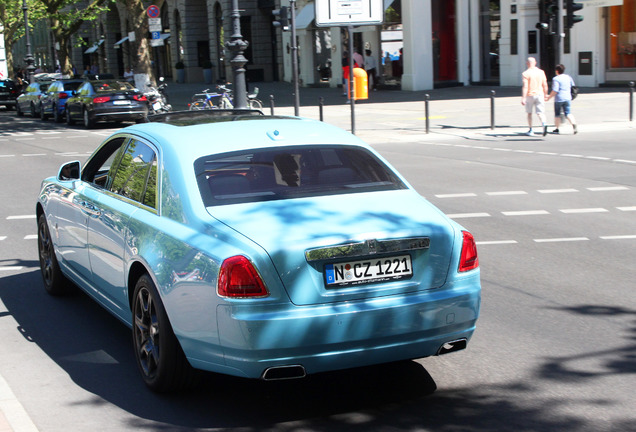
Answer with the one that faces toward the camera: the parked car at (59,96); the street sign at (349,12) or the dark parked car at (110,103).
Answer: the street sign

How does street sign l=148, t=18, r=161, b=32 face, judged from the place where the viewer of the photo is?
facing the viewer

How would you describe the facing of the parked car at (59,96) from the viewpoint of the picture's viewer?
facing away from the viewer and to the left of the viewer

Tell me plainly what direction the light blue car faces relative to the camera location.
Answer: facing away from the viewer and to the left of the viewer

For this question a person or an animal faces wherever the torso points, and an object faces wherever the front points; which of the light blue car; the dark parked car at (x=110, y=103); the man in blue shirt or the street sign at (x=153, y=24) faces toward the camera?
the street sign

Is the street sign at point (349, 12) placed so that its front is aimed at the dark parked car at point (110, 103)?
no

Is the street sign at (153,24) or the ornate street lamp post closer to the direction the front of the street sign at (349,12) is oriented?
the ornate street lamp post

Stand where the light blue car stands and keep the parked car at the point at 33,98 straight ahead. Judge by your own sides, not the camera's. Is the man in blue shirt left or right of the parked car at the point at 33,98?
right
